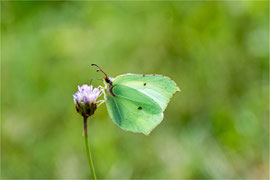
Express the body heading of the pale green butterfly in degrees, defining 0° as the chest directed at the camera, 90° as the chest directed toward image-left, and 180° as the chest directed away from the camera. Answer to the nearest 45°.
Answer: approximately 90°
